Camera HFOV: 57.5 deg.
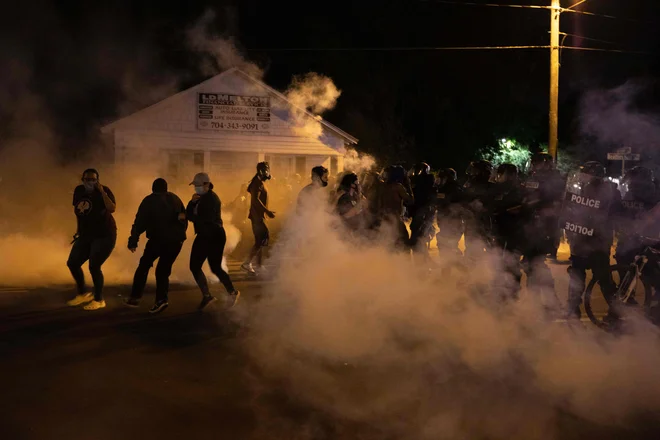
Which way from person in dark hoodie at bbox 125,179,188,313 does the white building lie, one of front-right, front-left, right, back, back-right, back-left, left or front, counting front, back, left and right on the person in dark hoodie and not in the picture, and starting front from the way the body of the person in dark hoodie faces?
back-right

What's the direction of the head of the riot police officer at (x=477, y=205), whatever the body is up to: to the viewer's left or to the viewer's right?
to the viewer's left

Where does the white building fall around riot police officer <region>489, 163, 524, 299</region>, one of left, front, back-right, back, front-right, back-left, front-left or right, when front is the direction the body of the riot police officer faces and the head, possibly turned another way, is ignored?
front-right

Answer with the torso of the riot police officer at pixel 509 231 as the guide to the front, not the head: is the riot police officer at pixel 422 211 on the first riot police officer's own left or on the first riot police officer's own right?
on the first riot police officer's own right

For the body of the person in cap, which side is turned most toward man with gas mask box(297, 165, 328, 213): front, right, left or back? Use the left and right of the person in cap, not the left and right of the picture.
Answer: back

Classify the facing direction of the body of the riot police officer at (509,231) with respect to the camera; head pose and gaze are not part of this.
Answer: to the viewer's left
